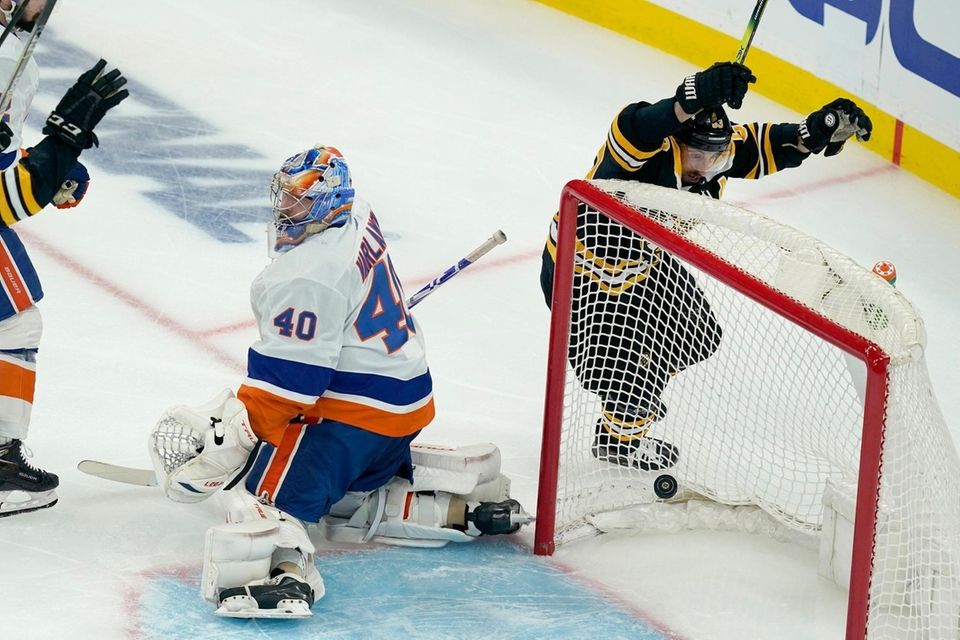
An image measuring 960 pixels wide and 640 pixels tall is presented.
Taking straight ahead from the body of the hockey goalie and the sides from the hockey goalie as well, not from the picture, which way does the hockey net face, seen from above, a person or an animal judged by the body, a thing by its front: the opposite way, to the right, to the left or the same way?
to the left

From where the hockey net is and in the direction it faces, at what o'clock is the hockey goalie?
The hockey goalie is roughly at 1 o'clock from the hockey net.

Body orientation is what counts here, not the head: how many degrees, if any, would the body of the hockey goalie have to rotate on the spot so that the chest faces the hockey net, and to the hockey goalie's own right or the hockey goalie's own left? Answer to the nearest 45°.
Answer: approximately 135° to the hockey goalie's own right

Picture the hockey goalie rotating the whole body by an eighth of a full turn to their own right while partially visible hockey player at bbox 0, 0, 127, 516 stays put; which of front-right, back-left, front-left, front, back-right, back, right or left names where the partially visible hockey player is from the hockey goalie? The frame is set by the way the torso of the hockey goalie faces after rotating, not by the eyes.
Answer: left

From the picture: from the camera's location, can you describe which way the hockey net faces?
facing the viewer and to the left of the viewer

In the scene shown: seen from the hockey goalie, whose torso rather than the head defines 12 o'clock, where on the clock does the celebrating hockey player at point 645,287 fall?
The celebrating hockey player is roughly at 4 o'clock from the hockey goalie.

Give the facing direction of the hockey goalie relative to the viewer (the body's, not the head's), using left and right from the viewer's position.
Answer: facing away from the viewer and to the left of the viewer

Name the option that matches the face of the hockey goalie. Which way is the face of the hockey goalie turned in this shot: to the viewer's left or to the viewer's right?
to the viewer's left

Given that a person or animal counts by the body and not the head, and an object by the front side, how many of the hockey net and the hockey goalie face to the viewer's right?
0

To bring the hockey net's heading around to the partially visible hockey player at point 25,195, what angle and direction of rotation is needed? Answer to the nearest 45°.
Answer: approximately 45° to its right
